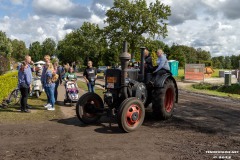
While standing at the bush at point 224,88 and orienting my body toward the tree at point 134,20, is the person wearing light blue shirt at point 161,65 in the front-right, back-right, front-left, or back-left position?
back-left

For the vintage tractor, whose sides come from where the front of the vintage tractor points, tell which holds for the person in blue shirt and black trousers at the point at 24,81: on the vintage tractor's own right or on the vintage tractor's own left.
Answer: on the vintage tractor's own right

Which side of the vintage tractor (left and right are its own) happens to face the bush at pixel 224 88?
back

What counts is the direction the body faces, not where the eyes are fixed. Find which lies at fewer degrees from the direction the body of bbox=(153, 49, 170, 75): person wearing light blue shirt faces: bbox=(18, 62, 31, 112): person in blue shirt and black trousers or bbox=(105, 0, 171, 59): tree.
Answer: the person in blue shirt and black trousers

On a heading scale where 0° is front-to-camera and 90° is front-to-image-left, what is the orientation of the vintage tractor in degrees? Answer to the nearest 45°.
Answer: approximately 45°

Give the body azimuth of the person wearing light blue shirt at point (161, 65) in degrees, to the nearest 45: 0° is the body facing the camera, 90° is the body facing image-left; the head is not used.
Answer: approximately 90°

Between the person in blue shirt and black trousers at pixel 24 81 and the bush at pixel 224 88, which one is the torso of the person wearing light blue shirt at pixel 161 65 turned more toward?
the person in blue shirt and black trousers

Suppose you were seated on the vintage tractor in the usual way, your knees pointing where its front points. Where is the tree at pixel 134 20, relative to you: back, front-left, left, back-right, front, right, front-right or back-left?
back-right
